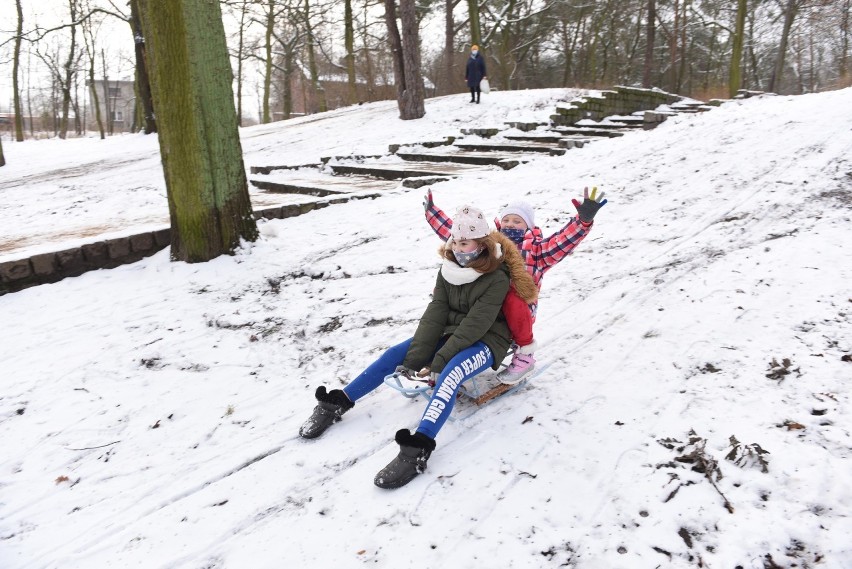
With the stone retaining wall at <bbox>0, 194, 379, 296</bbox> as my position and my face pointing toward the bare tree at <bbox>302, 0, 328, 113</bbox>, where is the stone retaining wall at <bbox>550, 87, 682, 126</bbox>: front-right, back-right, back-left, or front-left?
front-right

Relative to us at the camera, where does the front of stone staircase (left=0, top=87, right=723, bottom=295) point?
facing the viewer and to the left of the viewer

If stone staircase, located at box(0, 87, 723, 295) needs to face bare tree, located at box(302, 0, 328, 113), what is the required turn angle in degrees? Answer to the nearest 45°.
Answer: approximately 135° to its right

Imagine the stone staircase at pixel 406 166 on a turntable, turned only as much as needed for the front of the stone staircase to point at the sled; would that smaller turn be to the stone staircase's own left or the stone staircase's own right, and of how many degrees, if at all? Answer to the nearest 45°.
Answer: approximately 45° to the stone staircase's own left

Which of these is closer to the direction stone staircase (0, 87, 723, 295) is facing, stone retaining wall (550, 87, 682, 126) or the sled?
the sled

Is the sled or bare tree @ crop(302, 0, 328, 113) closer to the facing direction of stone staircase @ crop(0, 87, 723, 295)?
the sled

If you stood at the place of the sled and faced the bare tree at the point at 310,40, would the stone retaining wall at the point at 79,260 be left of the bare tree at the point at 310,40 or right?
left
